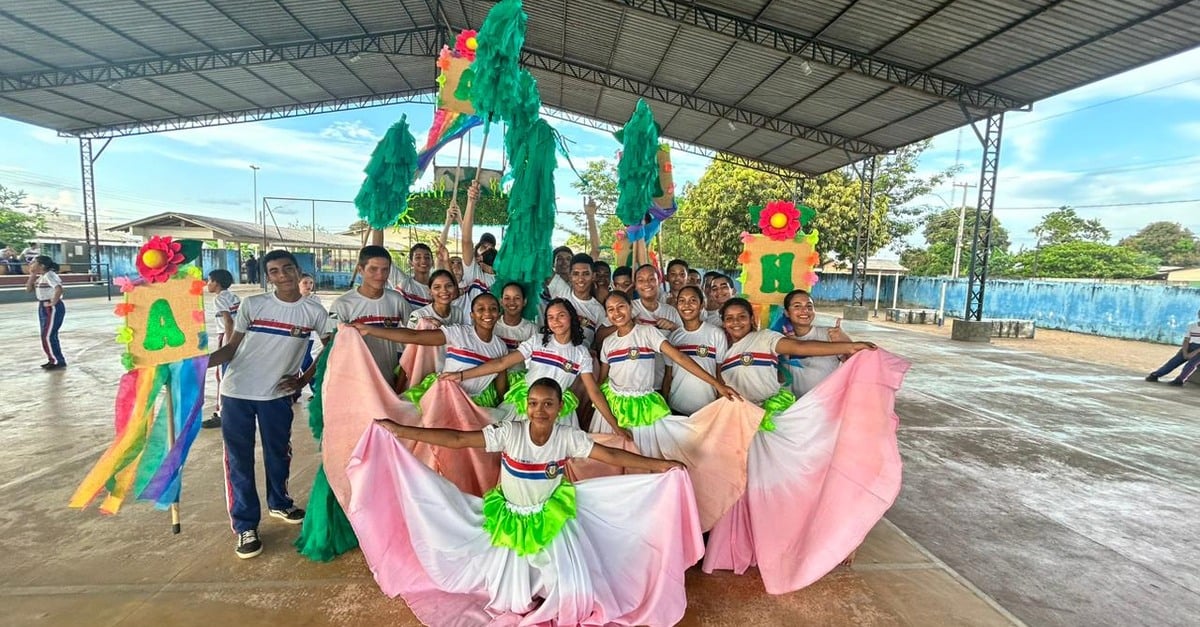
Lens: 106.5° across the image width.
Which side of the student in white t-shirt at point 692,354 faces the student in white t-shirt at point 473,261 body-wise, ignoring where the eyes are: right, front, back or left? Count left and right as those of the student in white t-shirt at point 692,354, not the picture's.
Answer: right

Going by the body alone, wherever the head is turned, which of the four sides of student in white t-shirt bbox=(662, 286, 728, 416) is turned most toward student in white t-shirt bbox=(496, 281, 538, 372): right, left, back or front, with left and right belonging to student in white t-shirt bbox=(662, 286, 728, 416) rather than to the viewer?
right

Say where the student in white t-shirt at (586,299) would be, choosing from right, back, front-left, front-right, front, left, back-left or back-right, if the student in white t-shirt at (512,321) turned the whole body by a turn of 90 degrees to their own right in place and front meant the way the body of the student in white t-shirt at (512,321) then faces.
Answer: back-right

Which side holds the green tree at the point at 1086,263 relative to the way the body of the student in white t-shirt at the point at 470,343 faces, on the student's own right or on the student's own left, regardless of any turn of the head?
on the student's own left

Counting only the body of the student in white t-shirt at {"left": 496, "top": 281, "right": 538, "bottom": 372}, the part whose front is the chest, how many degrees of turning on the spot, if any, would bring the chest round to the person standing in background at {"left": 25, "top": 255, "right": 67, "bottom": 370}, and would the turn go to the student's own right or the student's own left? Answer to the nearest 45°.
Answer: approximately 135° to the student's own right
